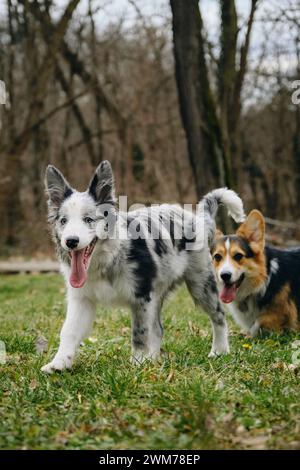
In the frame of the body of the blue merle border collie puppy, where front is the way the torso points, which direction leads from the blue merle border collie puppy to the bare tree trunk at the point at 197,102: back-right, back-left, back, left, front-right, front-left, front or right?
back-right

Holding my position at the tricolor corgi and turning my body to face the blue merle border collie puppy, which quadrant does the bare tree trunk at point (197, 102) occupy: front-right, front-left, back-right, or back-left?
back-right

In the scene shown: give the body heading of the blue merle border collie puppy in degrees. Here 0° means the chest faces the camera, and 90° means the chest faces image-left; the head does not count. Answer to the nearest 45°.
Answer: approximately 45°

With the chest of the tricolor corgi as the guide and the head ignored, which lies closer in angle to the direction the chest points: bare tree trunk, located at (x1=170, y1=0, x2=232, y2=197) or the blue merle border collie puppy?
the blue merle border collie puppy

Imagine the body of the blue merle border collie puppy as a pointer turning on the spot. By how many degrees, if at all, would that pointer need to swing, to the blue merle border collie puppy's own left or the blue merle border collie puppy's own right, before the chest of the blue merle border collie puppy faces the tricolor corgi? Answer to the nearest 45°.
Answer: approximately 180°

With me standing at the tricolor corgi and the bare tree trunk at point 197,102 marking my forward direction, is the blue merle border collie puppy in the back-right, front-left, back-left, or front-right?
back-left

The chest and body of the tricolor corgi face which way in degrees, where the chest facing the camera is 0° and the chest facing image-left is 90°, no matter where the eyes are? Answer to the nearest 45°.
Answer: approximately 45°
